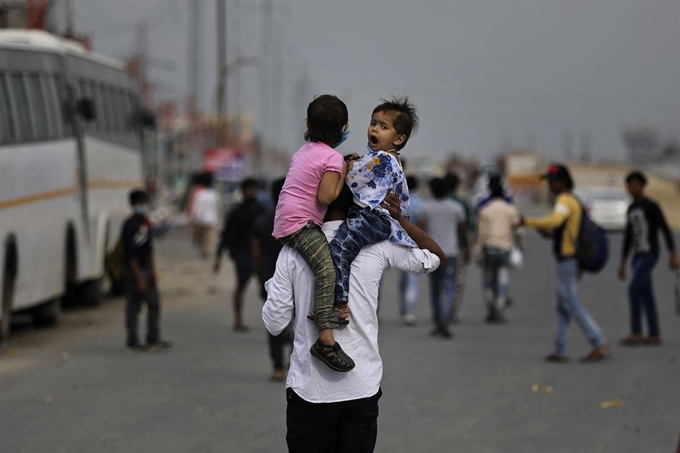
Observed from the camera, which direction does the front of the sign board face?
facing the viewer

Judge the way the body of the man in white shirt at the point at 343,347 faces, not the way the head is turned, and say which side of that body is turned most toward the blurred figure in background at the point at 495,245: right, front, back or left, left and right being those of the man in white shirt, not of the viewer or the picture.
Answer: front

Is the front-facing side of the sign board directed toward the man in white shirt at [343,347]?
yes

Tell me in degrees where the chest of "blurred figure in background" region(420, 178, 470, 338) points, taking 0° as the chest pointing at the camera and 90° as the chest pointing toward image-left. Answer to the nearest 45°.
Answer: approximately 180°

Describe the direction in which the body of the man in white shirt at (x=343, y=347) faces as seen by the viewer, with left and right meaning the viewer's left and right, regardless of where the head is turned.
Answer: facing away from the viewer
